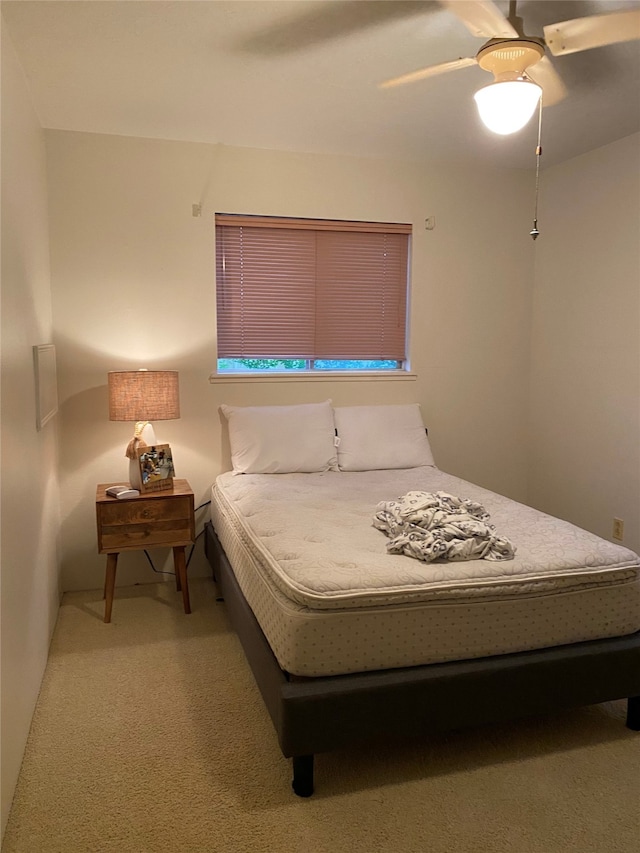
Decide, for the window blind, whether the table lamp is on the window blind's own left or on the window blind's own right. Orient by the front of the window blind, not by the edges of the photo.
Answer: on the window blind's own right

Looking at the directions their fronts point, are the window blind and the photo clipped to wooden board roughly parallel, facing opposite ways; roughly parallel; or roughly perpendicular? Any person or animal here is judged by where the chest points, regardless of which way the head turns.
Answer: roughly parallel

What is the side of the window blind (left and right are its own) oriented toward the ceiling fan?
front

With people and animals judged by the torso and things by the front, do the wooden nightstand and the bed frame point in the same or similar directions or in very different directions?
same or similar directions

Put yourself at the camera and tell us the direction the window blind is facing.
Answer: facing the viewer

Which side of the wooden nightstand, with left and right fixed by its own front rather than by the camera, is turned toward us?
front

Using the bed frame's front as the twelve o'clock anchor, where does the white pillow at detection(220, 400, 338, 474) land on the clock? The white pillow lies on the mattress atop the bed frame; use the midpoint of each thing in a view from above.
The white pillow is roughly at 5 o'clock from the bed frame.

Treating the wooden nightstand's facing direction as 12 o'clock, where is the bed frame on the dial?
The bed frame is roughly at 11 o'clock from the wooden nightstand.

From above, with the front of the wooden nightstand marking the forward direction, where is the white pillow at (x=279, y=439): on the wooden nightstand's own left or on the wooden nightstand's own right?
on the wooden nightstand's own left

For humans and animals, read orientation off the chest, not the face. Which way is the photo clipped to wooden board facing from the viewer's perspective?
toward the camera
